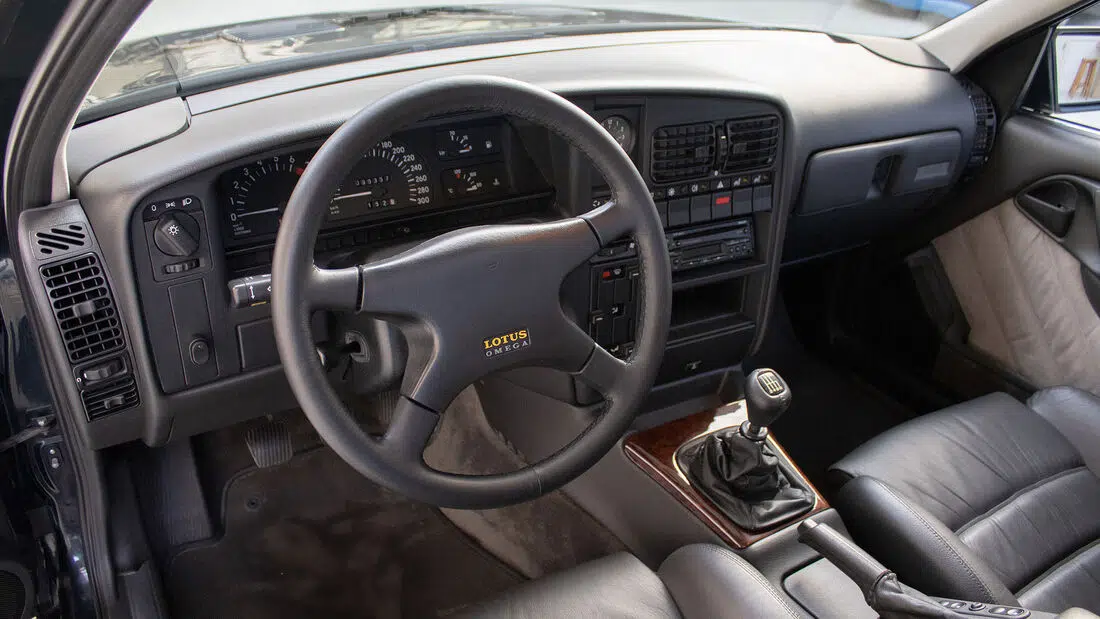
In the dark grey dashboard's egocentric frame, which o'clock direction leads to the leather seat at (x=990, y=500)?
The leather seat is roughly at 11 o'clock from the dark grey dashboard.

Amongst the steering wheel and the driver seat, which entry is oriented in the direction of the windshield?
the driver seat

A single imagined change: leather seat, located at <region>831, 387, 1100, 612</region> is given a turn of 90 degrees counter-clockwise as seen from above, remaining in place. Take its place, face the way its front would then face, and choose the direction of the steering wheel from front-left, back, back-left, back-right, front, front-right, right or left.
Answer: front

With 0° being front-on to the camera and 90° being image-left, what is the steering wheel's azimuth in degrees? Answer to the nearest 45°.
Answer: approximately 315°

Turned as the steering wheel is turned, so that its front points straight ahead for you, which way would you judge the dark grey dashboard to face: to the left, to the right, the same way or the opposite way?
the same way

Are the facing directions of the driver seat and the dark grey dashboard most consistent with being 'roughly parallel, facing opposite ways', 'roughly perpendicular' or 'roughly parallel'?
roughly parallel, facing opposite ways

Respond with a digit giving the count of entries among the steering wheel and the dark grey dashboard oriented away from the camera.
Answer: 0

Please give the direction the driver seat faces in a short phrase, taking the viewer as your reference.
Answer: facing away from the viewer and to the left of the viewer

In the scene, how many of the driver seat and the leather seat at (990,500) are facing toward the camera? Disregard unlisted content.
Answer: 0

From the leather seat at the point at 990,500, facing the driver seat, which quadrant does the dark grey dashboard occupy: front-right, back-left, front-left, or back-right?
front-right

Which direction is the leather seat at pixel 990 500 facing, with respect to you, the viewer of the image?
facing away from the viewer and to the left of the viewer

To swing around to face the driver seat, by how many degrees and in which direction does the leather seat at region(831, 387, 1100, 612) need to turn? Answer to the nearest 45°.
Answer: approximately 90° to its left
